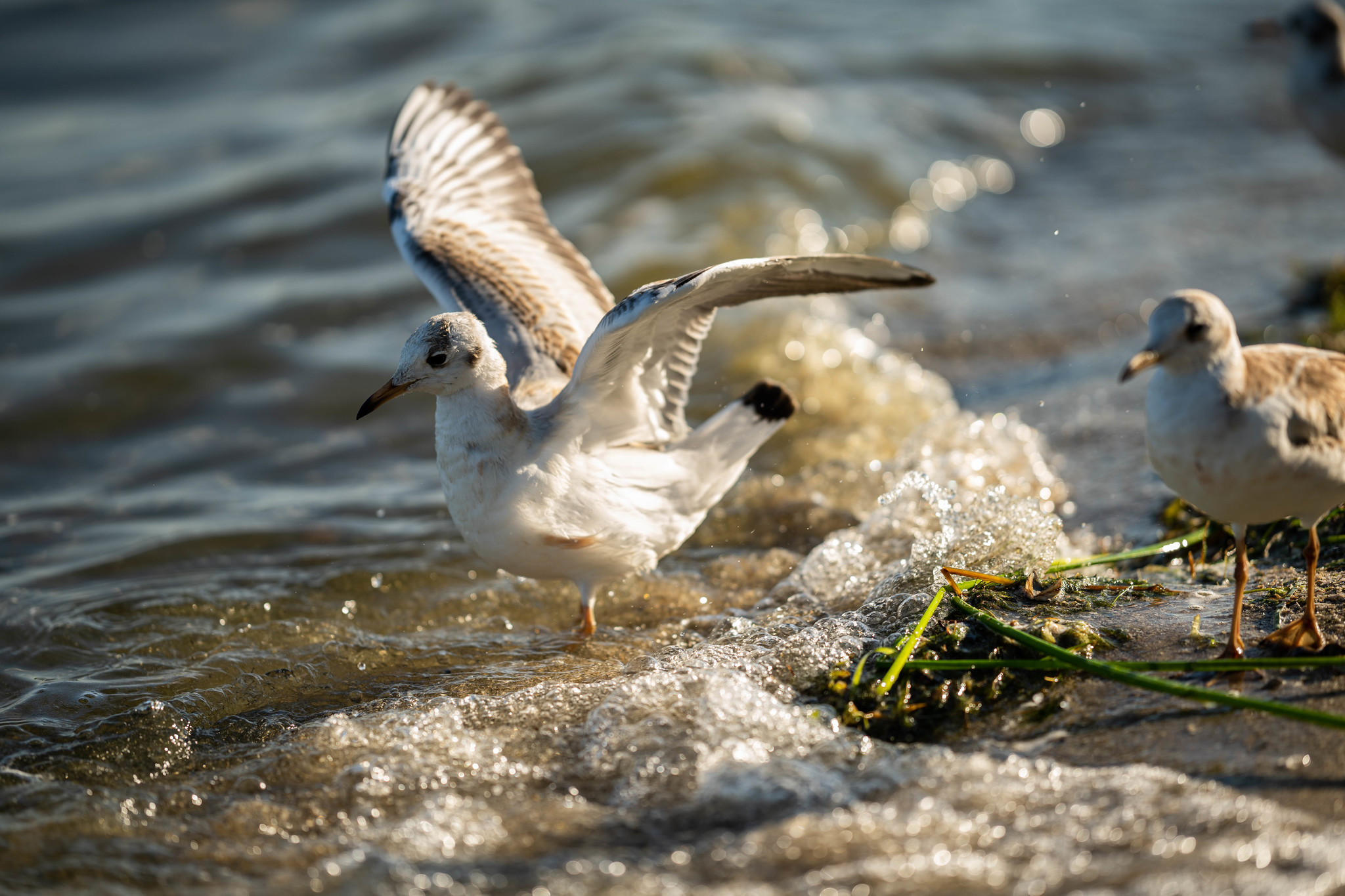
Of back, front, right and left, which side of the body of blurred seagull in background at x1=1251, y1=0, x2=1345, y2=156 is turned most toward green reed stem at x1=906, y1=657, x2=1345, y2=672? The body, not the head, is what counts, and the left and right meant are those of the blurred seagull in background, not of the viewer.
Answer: left

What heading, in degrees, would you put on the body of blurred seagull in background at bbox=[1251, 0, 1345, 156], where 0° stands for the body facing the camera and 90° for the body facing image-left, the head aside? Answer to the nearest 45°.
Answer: approximately 90°

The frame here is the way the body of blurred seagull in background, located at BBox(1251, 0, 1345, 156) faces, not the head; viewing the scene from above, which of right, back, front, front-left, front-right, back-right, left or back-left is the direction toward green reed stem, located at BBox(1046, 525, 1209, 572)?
left

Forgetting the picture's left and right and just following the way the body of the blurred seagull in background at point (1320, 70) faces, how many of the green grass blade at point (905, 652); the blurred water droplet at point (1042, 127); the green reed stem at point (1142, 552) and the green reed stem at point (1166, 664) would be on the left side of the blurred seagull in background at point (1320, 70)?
3

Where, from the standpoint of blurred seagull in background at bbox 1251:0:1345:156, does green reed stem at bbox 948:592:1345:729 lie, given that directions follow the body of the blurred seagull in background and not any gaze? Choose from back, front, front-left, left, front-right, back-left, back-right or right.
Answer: left

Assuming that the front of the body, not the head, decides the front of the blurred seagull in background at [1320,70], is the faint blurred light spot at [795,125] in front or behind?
in front

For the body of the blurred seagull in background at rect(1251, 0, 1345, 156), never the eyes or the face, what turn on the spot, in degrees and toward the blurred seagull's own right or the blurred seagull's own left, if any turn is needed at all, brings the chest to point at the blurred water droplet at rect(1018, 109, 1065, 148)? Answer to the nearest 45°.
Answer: approximately 45° to the blurred seagull's own right

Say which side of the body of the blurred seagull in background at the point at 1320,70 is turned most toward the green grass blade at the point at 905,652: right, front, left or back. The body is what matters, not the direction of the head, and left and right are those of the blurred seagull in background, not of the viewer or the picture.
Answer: left

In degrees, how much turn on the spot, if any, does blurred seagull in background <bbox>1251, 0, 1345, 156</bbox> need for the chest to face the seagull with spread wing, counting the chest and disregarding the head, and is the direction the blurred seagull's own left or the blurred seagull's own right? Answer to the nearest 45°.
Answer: approximately 90° to the blurred seagull's own left
